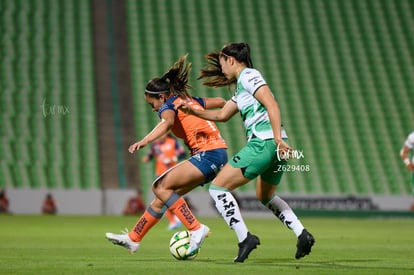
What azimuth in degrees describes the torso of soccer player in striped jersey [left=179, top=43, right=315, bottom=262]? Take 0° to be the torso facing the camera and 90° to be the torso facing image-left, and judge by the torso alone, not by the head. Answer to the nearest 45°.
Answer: approximately 90°

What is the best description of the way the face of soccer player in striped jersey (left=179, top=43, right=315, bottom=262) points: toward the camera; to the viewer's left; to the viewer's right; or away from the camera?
to the viewer's left
